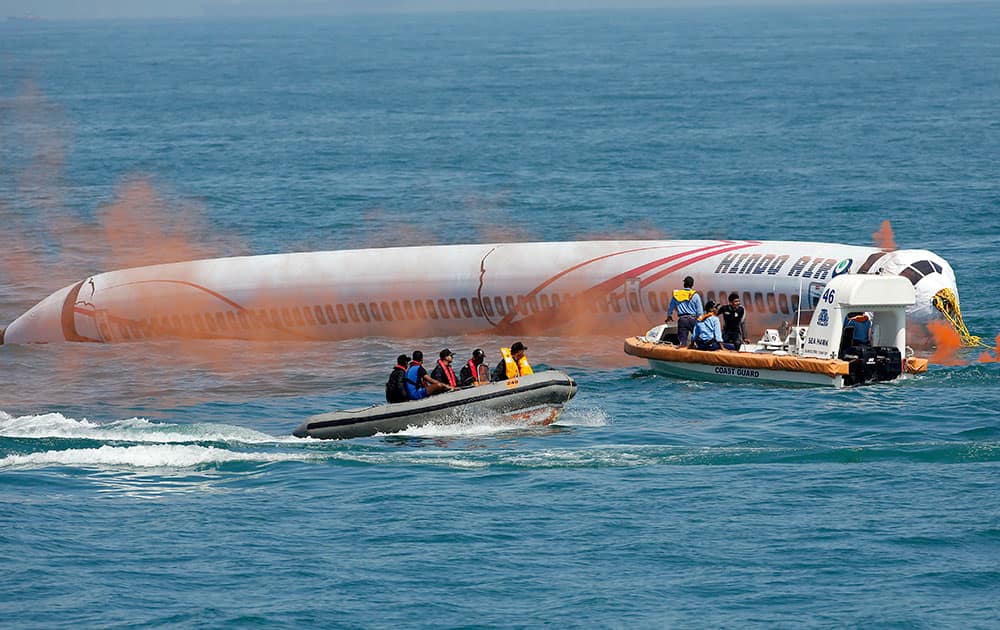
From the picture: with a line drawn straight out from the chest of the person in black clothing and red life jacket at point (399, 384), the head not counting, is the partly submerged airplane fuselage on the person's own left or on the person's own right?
on the person's own left

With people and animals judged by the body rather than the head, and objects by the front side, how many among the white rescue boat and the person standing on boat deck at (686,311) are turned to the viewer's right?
0

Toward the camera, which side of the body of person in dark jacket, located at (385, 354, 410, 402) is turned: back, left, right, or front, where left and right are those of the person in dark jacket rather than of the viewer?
right

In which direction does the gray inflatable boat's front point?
to the viewer's right

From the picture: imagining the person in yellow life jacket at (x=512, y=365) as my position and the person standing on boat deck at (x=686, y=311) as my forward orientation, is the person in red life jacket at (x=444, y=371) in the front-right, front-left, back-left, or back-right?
back-left

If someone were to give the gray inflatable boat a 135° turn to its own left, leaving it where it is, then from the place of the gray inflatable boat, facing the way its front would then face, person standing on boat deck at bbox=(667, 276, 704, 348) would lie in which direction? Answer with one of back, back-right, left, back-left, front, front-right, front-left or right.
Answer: right

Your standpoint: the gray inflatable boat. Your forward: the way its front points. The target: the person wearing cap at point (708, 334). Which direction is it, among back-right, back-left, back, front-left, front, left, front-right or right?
front-left

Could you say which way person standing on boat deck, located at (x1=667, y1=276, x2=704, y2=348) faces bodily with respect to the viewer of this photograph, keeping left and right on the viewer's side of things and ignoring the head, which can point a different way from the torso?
facing away from the viewer

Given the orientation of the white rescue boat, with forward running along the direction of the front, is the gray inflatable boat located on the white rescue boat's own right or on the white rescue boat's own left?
on the white rescue boat's own left

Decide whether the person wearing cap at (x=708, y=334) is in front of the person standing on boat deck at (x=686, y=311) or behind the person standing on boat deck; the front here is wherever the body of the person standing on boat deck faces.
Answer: behind

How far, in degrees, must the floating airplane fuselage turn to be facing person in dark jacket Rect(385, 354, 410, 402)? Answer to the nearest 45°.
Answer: approximately 90° to its right

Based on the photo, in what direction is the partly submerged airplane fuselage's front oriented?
to the viewer's right
